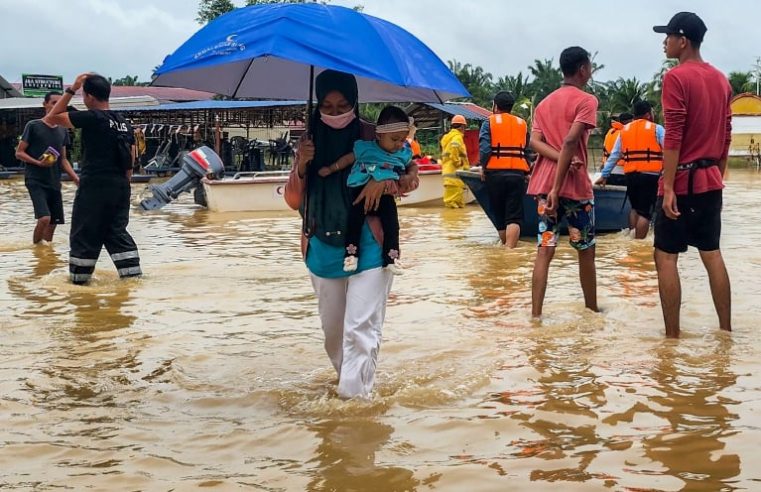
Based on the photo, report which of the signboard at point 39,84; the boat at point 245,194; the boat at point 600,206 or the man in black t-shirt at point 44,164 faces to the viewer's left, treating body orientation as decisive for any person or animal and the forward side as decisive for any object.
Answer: the boat at point 600,206

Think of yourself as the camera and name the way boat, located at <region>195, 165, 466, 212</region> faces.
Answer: facing to the right of the viewer

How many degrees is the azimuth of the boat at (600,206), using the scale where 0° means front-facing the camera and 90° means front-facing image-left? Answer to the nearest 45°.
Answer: approximately 90°

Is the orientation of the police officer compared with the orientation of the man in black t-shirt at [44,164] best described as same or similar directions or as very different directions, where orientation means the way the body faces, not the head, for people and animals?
very different directions

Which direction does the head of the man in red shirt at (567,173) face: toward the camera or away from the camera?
away from the camera

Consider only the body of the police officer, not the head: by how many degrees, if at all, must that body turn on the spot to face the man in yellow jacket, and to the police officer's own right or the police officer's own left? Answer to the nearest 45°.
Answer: approximately 90° to the police officer's own right
